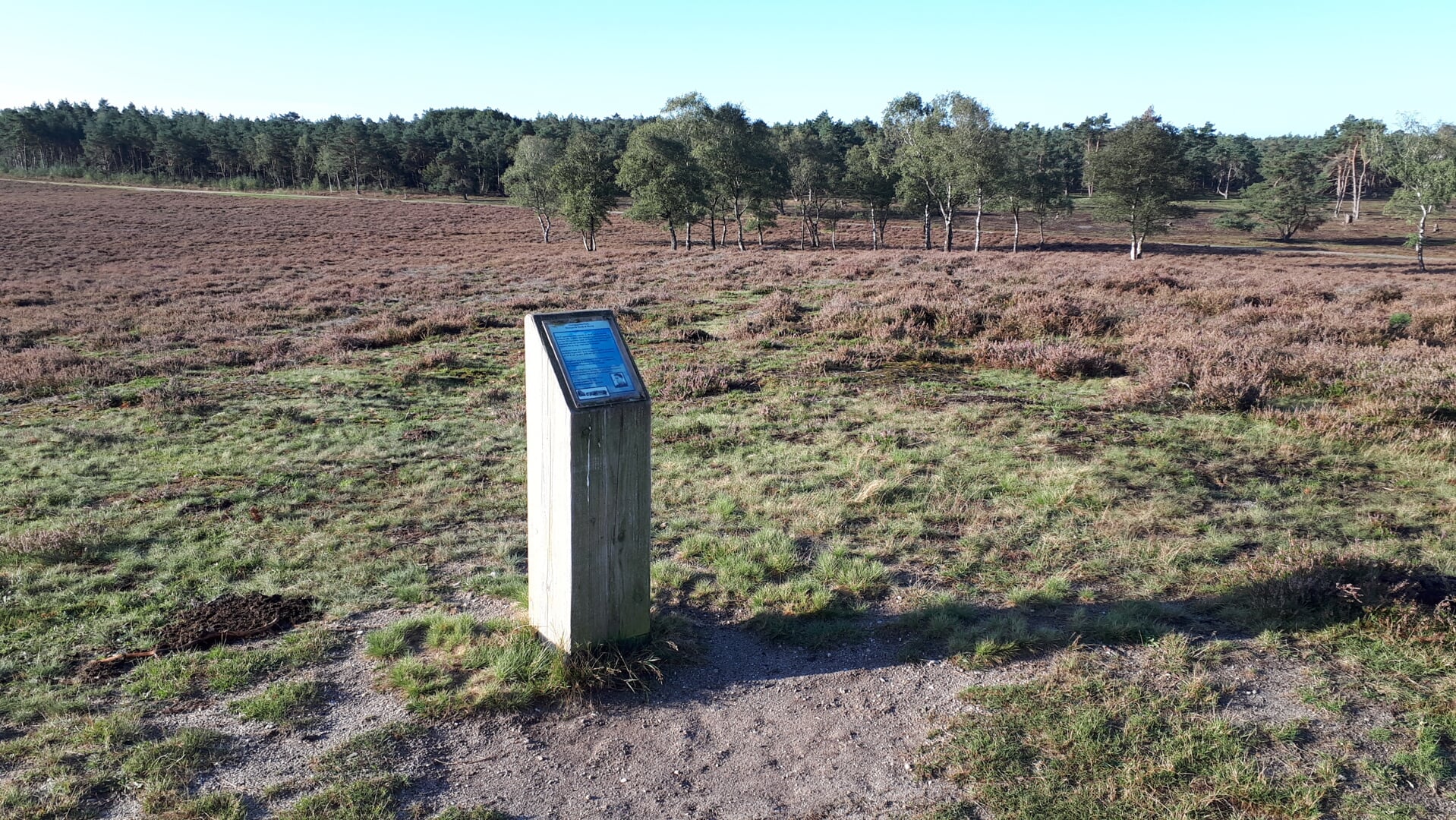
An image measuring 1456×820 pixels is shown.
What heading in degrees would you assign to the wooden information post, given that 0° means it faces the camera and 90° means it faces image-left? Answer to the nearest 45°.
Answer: approximately 315°
